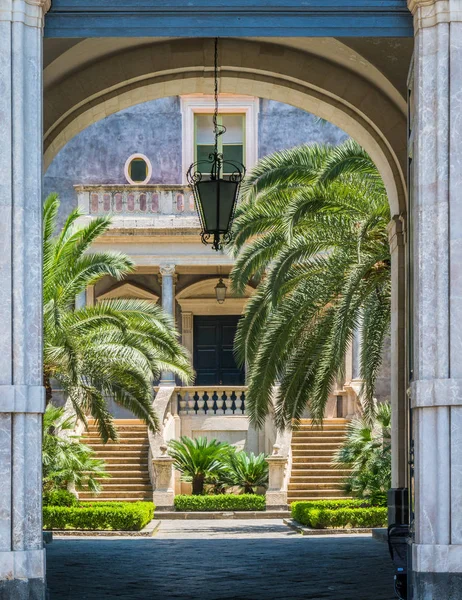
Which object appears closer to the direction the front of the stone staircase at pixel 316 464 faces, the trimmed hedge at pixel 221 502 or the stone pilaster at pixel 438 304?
the stone pilaster

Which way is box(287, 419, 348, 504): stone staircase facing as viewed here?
toward the camera

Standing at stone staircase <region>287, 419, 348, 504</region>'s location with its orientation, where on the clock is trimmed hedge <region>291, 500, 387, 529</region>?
The trimmed hedge is roughly at 12 o'clock from the stone staircase.

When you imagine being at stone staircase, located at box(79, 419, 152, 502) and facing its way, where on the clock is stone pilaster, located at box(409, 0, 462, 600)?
The stone pilaster is roughly at 12 o'clock from the stone staircase.

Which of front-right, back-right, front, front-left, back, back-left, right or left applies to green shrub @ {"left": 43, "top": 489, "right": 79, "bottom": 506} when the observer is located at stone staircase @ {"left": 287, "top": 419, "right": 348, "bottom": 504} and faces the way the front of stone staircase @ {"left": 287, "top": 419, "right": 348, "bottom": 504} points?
front-right

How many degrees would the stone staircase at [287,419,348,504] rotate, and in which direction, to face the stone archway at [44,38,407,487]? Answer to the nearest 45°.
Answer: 0° — it already faces it

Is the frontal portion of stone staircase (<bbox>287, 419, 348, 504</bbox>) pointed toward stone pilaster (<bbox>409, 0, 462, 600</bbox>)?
yes

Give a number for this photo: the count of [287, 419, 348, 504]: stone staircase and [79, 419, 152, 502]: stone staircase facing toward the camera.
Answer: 2

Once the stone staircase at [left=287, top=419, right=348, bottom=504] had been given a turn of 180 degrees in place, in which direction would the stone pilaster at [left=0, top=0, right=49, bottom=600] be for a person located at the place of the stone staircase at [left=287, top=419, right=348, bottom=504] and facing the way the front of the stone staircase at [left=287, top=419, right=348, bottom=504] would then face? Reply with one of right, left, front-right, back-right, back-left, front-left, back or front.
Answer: back

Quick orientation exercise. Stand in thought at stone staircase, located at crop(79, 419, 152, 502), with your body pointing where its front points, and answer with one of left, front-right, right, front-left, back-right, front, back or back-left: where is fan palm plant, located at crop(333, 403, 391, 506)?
front-left

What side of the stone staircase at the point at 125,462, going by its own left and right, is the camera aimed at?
front

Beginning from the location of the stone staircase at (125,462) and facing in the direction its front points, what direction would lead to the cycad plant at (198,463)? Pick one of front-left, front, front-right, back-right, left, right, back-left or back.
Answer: left

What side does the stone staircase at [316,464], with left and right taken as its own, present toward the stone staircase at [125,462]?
right

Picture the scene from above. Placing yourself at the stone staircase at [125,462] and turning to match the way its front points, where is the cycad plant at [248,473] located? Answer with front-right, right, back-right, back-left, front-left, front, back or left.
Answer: left

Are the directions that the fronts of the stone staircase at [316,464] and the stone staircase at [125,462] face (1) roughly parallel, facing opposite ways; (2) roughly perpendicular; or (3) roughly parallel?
roughly parallel
